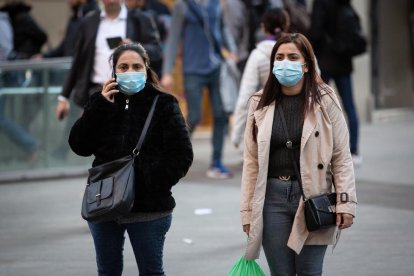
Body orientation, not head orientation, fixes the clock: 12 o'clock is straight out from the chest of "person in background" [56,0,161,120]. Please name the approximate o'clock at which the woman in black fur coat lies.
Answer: The woman in black fur coat is roughly at 12 o'clock from the person in background.

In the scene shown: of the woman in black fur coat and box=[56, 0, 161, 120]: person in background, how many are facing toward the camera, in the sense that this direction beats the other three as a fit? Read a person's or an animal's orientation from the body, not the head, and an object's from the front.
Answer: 2

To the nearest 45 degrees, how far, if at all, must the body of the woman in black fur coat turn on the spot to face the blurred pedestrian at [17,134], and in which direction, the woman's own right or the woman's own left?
approximately 180°

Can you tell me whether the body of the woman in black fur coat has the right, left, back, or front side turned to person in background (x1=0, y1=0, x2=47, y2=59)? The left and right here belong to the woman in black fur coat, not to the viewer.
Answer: back

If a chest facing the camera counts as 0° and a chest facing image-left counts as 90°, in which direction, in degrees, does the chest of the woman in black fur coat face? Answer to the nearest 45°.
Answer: approximately 0°

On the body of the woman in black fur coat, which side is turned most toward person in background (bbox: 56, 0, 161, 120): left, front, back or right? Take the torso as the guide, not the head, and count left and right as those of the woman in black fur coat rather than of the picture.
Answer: back

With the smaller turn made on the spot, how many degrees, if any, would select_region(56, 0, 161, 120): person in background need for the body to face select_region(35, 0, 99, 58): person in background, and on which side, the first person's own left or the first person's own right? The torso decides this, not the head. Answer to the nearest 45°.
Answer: approximately 180°

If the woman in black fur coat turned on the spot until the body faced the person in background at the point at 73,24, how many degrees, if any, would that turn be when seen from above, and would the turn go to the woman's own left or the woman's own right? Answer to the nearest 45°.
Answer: approximately 180°
